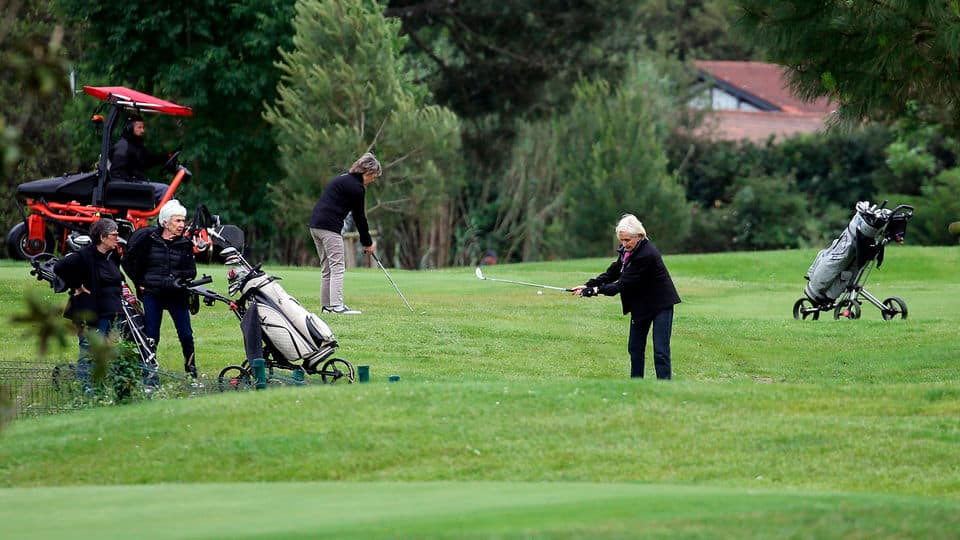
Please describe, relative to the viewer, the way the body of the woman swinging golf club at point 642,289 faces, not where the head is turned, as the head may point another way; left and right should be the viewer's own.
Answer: facing the viewer and to the left of the viewer

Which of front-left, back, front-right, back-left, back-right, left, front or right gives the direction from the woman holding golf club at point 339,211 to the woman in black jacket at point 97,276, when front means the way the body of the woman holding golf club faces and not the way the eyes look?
back-right

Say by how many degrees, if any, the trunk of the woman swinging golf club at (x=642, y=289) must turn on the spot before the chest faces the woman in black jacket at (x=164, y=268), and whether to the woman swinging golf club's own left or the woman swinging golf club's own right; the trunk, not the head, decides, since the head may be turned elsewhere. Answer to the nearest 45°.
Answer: approximately 45° to the woman swinging golf club's own right

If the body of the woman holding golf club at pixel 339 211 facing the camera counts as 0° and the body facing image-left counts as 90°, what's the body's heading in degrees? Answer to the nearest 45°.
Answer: approximately 270°

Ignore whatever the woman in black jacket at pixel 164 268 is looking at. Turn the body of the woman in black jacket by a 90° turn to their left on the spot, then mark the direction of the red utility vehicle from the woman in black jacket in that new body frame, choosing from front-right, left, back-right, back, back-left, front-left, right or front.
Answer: front-left

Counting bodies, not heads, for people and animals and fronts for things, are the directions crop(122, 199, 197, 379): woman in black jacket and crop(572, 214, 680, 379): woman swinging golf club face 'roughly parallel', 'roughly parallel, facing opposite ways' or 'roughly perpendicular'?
roughly perpendicular

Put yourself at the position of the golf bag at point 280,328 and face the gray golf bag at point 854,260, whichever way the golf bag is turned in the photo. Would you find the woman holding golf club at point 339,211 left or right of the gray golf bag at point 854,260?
left

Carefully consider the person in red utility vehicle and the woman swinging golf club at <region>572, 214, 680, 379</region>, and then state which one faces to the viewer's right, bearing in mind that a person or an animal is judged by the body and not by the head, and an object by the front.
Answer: the person in red utility vehicle

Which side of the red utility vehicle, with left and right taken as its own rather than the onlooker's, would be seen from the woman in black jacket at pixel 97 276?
right

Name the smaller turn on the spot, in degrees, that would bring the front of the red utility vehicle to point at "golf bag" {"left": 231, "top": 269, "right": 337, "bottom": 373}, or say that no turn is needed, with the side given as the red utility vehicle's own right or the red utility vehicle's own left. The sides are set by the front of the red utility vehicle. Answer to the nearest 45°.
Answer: approximately 90° to the red utility vehicle's own right

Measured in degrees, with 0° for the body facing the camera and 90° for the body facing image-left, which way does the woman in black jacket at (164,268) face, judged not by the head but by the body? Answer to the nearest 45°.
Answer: approximately 315°

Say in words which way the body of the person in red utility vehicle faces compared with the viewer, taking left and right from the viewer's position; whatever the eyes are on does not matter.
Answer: facing to the right of the viewer

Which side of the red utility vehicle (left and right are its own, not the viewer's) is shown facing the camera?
right

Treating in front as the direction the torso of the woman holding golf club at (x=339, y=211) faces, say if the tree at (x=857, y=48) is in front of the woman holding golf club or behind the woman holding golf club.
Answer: in front

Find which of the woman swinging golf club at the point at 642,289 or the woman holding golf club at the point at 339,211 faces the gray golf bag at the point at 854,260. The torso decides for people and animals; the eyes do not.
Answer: the woman holding golf club at the point at 339,211

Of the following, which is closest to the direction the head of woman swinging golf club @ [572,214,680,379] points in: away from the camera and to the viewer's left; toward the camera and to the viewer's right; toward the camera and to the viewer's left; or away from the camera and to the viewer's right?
toward the camera and to the viewer's left

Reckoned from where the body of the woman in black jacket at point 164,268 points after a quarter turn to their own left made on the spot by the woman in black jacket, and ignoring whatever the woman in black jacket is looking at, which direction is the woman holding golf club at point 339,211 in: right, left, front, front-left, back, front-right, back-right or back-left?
front
